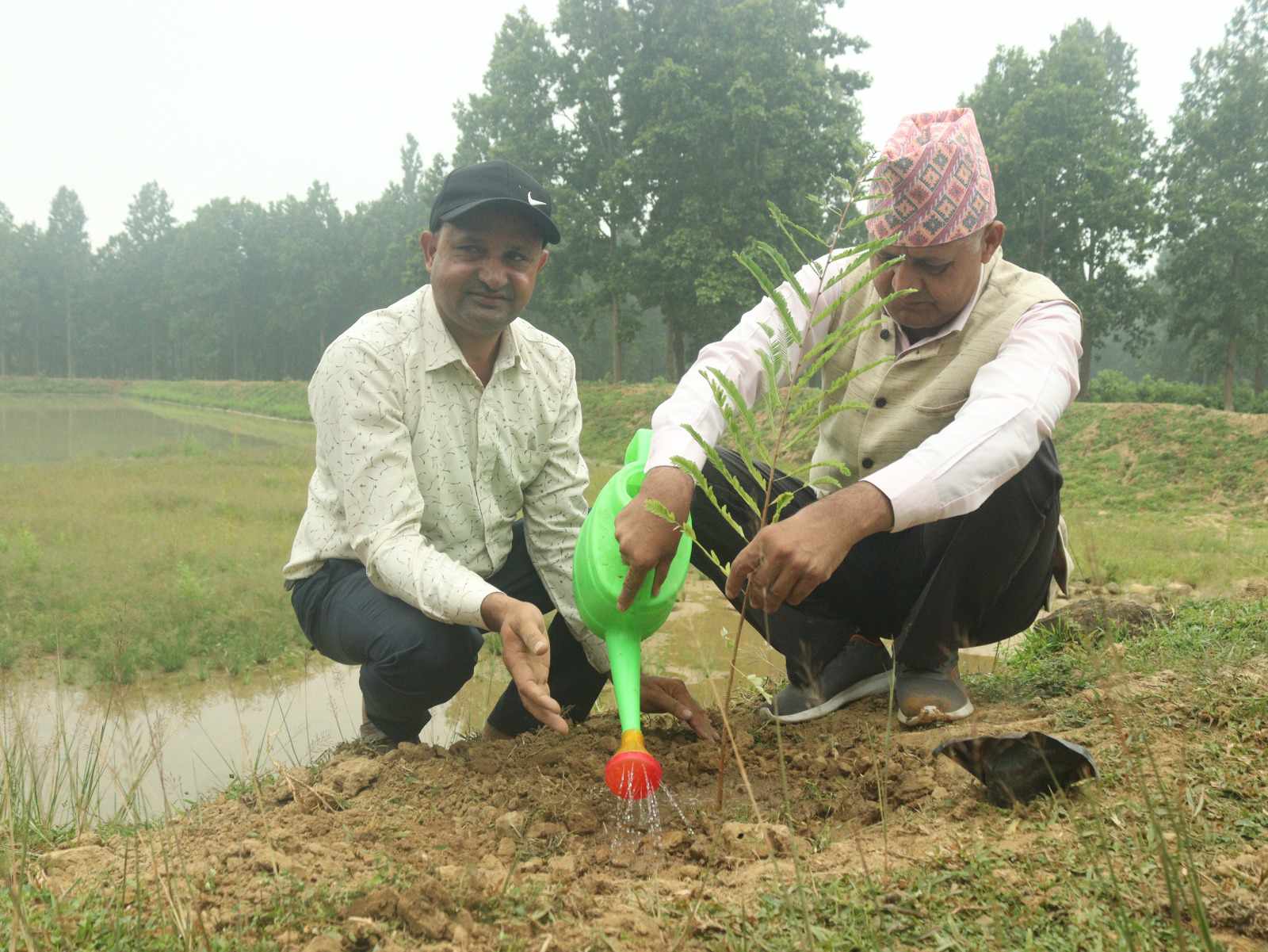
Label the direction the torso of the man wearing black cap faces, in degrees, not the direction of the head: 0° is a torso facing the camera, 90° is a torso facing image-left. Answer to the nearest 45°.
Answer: approximately 315°

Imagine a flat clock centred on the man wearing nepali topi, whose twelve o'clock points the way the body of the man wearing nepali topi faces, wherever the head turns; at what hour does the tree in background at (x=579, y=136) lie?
The tree in background is roughly at 4 o'clock from the man wearing nepali topi.

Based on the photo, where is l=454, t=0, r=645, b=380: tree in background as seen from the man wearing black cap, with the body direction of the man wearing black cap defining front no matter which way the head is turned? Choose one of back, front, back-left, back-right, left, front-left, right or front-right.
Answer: back-left

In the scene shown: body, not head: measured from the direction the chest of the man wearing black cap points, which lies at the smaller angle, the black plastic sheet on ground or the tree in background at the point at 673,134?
the black plastic sheet on ground

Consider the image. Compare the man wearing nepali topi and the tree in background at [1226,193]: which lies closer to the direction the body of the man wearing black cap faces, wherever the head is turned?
the man wearing nepali topi

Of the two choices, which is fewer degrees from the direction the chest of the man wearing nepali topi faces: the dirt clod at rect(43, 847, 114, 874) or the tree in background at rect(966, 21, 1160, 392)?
the dirt clod

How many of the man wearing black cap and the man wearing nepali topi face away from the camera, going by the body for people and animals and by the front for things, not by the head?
0

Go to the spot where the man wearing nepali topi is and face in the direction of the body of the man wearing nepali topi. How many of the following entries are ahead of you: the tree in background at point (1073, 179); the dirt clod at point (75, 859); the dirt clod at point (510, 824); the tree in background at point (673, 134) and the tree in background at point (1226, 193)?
2

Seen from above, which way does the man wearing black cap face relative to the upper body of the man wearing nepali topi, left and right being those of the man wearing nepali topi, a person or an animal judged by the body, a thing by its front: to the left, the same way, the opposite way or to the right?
to the left

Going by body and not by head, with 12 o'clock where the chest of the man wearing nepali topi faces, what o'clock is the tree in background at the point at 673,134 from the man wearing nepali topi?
The tree in background is roughly at 4 o'clock from the man wearing nepali topi.

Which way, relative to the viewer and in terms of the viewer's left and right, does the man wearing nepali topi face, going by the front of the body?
facing the viewer and to the left of the viewer

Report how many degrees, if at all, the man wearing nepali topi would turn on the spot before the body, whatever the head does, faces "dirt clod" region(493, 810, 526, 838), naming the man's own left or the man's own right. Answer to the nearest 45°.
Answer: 0° — they already face it

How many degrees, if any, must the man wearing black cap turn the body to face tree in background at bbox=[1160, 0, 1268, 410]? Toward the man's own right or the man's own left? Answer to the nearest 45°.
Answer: approximately 90° to the man's own left

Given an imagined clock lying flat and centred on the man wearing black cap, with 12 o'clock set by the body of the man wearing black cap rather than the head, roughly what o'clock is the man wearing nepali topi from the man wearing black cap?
The man wearing nepali topi is roughly at 11 o'clock from the man wearing black cap.

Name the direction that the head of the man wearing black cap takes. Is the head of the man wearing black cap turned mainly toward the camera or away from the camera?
toward the camera

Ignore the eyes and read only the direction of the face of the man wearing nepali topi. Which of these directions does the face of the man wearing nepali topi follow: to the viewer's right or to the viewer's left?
to the viewer's left
